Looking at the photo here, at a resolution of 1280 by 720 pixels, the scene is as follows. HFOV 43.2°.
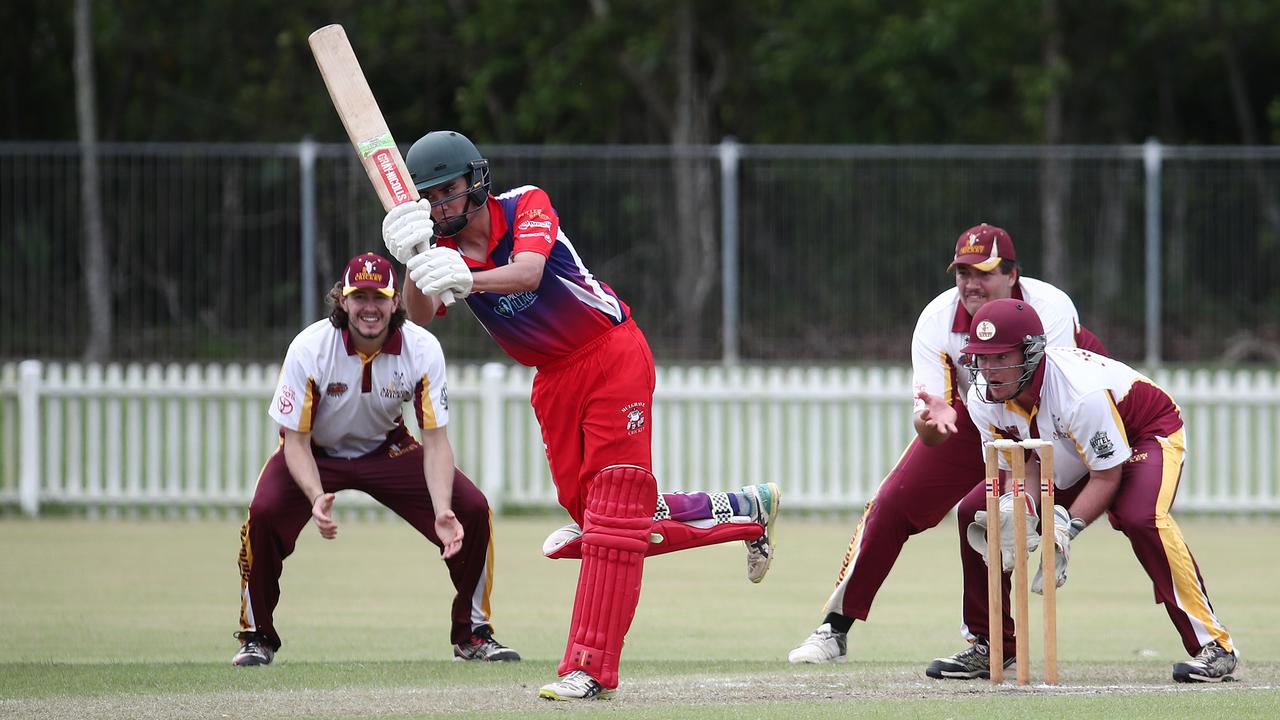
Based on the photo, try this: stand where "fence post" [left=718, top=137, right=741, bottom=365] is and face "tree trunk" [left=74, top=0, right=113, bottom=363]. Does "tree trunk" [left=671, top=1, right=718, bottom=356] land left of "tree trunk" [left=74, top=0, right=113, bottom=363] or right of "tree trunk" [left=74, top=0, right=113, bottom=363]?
right

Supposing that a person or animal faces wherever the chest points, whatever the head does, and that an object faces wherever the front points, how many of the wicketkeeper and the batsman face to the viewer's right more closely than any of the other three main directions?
0

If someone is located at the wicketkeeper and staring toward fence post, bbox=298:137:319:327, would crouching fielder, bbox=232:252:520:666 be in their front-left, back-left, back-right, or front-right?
front-left

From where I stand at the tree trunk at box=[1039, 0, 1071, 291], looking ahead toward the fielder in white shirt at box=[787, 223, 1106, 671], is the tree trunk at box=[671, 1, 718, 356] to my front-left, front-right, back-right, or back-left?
front-right

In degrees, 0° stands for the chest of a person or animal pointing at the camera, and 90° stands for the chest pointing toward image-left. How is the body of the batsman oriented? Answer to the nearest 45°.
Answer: approximately 45°

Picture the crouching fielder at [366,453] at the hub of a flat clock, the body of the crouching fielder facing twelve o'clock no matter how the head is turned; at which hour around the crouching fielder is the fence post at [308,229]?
The fence post is roughly at 6 o'clock from the crouching fielder.

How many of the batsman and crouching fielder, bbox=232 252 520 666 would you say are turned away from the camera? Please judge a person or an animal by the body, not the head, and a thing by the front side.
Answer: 0

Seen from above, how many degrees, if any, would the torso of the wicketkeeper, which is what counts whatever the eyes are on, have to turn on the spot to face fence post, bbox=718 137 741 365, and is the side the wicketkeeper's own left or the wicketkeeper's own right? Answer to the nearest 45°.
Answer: approximately 135° to the wicketkeeper's own right

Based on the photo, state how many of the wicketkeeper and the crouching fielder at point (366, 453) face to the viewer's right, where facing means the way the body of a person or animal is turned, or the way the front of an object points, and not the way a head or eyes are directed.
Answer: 0

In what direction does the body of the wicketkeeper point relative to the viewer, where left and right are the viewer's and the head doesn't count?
facing the viewer and to the left of the viewer

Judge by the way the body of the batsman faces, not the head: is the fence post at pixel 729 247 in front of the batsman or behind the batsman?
behind

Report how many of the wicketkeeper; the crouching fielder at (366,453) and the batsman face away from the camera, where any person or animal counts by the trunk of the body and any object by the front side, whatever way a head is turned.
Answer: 0

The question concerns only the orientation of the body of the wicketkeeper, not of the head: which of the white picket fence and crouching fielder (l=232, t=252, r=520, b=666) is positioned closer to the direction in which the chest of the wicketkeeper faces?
the crouching fielder

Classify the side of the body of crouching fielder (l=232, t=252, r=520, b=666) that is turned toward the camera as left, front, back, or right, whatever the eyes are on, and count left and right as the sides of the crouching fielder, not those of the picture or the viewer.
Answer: front

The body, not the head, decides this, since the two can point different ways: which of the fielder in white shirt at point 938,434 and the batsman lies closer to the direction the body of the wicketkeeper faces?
the batsman
